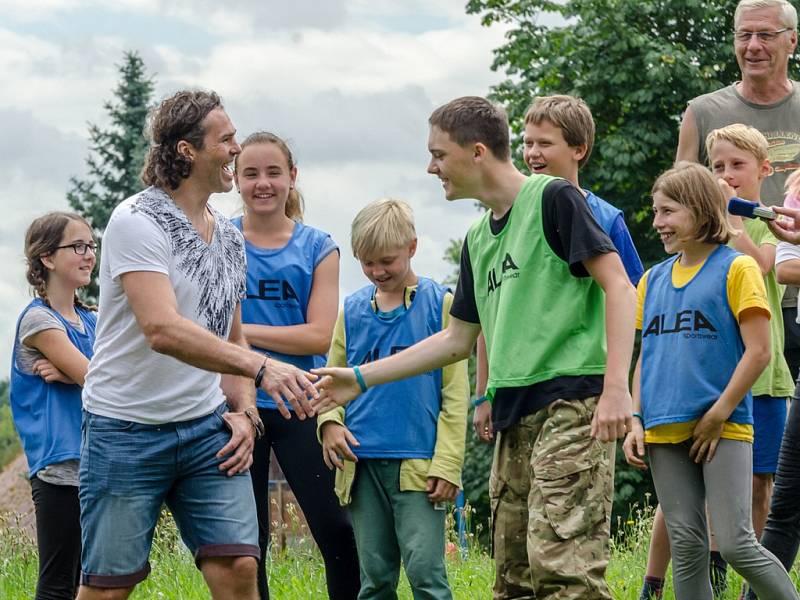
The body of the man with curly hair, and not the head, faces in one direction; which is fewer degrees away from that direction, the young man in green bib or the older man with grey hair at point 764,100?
the young man in green bib

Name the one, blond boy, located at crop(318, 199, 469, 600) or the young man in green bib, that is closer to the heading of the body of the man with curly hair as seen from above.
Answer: the young man in green bib

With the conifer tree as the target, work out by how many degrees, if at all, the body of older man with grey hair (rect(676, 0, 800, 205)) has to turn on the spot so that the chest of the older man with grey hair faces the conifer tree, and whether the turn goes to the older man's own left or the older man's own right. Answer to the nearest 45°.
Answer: approximately 135° to the older man's own right

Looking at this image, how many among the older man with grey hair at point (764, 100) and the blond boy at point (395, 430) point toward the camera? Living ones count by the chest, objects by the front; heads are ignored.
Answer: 2

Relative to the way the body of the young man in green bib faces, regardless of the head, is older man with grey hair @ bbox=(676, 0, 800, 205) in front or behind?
behind

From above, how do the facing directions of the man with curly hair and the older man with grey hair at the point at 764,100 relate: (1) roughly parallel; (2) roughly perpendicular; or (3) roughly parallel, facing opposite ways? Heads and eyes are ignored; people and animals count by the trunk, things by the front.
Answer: roughly perpendicular

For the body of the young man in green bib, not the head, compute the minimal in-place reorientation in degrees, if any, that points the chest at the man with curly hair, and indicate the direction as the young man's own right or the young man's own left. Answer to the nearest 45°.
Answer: approximately 45° to the young man's own right

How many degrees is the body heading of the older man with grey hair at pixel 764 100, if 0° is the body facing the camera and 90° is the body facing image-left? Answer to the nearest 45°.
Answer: approximately 0°
